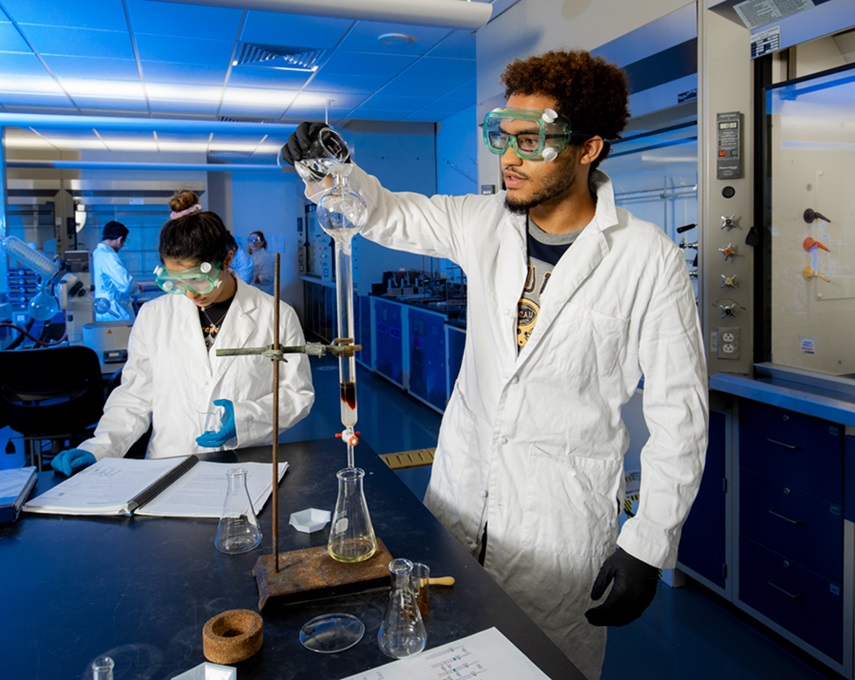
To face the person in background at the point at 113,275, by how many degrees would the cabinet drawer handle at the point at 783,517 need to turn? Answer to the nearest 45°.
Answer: approximately 45° to its right

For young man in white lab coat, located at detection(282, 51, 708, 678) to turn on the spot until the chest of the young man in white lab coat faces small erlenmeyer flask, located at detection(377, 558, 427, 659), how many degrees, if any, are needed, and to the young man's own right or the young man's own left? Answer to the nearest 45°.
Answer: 0° — they already face it

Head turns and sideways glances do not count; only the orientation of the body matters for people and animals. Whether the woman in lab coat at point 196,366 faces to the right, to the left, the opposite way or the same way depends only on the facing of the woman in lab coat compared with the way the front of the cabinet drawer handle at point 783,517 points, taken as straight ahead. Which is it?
to the left

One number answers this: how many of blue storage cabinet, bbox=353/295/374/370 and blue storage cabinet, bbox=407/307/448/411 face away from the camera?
0

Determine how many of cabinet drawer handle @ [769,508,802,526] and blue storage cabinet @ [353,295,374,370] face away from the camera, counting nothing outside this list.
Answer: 0

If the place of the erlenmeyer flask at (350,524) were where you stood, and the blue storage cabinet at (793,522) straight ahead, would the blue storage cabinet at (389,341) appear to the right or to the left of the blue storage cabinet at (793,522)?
left

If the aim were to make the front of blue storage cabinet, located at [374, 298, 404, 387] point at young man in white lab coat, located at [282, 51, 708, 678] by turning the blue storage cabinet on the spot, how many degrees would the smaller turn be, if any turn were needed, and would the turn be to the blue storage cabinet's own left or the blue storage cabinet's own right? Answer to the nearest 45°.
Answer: approximately 45° to the blue storage cabinet's own left

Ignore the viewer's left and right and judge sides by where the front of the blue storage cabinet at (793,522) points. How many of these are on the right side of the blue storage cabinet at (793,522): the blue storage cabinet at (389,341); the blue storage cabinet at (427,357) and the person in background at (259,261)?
3

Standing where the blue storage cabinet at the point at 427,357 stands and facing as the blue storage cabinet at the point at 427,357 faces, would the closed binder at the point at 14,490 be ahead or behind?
ahead

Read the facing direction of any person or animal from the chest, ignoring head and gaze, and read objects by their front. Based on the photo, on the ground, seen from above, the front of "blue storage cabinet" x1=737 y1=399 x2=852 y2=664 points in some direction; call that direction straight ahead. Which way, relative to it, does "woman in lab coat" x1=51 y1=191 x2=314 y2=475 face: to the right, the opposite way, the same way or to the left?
to the left

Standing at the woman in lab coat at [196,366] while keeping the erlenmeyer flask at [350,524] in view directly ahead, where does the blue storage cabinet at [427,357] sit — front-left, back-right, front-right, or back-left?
back-left

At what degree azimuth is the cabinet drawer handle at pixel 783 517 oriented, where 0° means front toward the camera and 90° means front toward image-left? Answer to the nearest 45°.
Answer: approximately 45°
